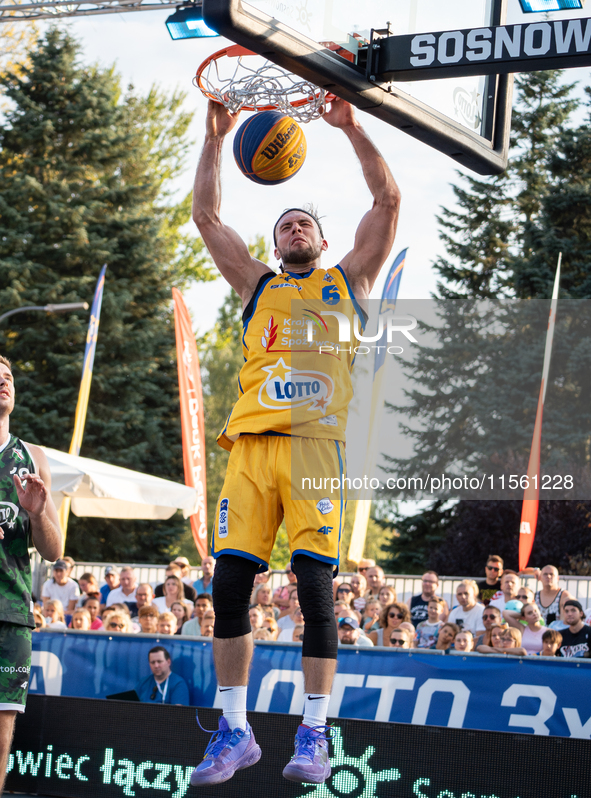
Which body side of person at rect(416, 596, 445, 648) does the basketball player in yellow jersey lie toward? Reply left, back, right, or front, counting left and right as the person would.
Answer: front

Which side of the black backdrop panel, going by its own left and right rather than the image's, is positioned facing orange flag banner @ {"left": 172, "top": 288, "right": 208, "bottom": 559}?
back

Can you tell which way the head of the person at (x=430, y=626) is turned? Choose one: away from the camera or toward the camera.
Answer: toward the camera

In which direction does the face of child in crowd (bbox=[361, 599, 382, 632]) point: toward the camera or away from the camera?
toward the camera

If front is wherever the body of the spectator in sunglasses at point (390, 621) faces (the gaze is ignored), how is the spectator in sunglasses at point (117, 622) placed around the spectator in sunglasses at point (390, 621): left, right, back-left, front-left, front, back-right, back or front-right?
right

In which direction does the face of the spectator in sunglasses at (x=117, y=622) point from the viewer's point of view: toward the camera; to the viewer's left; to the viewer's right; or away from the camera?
toward the camera

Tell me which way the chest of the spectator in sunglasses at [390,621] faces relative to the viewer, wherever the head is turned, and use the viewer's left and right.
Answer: facing the viewer

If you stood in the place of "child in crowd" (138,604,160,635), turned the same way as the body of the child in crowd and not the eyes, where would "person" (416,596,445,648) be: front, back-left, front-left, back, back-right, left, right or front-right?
left

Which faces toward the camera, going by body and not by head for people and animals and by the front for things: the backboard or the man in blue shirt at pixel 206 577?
the man in blue shirt

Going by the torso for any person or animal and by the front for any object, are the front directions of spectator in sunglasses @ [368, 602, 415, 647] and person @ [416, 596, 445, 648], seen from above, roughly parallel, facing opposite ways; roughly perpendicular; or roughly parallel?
roughly parallel

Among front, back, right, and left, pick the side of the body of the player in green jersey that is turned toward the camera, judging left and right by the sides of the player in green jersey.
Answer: front

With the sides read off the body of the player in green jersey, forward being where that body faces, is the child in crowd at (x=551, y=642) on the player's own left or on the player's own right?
on the player's own left

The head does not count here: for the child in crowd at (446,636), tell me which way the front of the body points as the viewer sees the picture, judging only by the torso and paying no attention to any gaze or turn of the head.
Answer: toward the camera

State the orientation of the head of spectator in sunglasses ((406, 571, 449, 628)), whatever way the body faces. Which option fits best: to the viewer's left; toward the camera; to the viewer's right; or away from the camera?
toward the camera
